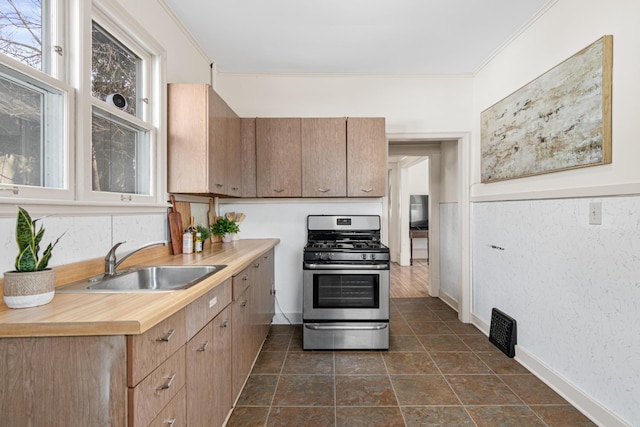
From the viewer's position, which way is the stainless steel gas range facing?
facing the viewer

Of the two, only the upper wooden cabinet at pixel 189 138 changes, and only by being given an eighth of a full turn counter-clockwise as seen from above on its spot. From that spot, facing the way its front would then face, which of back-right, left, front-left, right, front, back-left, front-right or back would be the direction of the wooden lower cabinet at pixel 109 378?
back-right

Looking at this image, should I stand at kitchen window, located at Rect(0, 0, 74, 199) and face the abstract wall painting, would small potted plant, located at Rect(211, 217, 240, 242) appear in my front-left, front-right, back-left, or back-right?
front-left

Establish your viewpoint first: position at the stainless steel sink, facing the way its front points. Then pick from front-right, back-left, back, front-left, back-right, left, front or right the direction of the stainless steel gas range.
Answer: front-left

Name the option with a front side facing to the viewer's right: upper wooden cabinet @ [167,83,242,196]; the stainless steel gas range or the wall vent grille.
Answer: the upper wooden cabinet

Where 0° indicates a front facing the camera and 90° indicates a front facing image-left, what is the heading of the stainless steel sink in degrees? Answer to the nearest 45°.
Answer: approximately 315°

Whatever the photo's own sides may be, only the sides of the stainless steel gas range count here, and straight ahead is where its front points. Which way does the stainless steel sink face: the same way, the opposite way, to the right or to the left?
to the left

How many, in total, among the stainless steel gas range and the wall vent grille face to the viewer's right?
0

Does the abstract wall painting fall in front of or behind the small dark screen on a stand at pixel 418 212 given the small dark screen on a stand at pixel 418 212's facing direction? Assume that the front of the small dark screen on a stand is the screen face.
in front

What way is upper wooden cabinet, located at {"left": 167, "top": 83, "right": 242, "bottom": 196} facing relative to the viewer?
to the viewer's right

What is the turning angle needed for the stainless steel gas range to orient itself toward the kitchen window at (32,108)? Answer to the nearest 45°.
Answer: approximately 45° to its right

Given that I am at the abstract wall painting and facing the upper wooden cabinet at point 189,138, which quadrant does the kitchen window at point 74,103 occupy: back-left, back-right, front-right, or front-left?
front-left

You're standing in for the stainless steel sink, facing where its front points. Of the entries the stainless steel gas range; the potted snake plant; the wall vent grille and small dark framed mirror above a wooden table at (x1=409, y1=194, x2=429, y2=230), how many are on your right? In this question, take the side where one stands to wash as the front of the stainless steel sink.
1

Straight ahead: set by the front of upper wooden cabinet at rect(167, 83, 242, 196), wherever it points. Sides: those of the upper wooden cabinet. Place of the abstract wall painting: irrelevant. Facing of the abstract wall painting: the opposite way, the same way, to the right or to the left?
the opposite way

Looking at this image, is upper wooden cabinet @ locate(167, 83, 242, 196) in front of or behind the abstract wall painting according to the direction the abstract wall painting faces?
in front

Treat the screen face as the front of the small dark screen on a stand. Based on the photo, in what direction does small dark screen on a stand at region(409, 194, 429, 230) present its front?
toward the camera

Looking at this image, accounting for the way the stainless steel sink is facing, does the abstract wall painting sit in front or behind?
in front

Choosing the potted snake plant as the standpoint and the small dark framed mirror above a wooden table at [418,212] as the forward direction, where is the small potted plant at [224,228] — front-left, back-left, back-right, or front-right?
front-left

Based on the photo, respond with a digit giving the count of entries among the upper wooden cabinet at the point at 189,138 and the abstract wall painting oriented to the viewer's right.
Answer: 1

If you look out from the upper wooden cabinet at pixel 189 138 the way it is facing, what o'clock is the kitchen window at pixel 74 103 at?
The kitchen window is roughly at 4 o'clock from the upper wooden cabinet.

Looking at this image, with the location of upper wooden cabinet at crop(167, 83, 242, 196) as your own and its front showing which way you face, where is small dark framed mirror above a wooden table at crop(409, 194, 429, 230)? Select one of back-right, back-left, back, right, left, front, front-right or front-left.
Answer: front-left

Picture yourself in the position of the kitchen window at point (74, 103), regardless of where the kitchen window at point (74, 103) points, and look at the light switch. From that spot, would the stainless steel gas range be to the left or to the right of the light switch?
left
